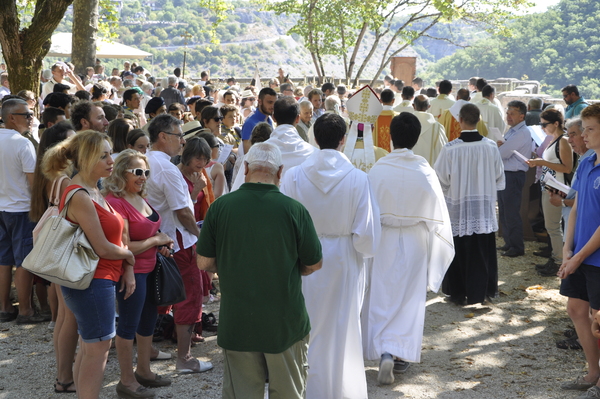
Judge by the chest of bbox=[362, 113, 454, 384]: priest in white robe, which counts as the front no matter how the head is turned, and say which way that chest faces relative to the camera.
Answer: away from the camera

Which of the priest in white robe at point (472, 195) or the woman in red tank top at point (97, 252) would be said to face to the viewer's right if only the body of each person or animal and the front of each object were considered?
the woman in red tank top

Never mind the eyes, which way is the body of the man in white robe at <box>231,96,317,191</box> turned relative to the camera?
away from the camera

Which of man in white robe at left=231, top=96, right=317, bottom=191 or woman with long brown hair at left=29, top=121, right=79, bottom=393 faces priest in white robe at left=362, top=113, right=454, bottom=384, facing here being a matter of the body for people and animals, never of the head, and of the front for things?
the woman with long brown hair

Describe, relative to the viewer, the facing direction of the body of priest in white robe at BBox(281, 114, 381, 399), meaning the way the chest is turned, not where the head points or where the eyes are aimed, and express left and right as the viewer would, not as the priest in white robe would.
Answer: facing away from the viewer

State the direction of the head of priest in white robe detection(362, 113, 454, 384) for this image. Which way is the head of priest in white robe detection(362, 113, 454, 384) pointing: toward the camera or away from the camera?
away from the camera

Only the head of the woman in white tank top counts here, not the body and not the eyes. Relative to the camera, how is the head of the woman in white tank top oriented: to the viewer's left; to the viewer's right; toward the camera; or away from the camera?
to the viewer's left

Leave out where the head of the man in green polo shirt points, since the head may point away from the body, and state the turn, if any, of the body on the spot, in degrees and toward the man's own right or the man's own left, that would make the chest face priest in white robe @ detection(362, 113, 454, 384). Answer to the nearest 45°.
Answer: approximately 45° to the man's own right

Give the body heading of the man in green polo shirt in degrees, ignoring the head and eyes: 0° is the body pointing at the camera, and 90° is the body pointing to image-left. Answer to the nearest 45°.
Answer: approximately 180°

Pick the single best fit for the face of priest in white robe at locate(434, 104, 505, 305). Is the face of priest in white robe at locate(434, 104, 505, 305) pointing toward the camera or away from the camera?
away from the camera

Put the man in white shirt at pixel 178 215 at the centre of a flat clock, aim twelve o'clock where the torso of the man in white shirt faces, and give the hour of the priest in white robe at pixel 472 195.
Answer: The priest in white robe is roughly at 11 o'clock from the man in white shirt.

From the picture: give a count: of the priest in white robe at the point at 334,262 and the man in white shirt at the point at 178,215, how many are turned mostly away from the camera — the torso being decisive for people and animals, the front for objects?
1
